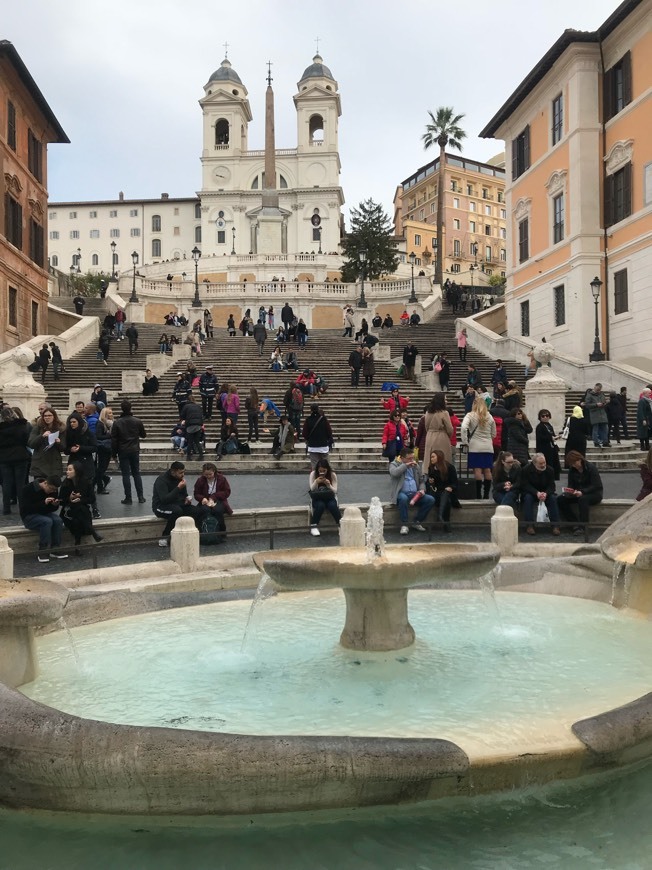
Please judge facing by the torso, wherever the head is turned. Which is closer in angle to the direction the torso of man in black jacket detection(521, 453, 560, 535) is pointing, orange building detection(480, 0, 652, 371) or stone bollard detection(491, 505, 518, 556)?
the stone bollard

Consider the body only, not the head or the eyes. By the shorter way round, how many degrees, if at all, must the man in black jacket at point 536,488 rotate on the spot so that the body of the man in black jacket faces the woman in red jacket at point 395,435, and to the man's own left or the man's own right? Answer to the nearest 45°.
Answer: approximately 135° to the man's own right

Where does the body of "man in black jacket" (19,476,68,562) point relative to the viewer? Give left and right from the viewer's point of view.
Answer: facing the viewer and to the right of the viewer

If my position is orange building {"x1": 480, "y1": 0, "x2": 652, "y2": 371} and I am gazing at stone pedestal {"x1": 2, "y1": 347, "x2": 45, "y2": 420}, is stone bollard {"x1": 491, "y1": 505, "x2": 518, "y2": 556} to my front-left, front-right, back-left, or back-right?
front-left

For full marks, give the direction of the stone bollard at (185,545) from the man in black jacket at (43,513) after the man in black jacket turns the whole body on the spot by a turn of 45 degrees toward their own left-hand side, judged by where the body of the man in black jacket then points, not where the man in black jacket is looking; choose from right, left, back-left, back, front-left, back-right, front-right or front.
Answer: front-right

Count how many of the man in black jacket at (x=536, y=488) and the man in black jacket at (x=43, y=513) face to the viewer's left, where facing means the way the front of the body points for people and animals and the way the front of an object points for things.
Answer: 0

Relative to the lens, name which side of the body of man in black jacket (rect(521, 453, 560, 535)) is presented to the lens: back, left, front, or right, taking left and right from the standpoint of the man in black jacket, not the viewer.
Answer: front

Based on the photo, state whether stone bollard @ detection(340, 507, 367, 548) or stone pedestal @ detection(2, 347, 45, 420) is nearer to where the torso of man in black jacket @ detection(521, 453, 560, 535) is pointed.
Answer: the stone bollard

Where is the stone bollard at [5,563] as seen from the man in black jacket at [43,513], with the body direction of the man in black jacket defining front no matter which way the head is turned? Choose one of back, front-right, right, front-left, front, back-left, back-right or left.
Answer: front-right

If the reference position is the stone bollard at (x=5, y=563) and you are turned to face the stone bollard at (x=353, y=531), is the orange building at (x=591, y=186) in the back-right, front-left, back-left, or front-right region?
front-left

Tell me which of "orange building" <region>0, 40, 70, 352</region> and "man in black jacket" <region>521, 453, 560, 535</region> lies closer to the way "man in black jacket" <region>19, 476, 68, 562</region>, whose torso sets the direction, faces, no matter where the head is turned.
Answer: the man in black jacket

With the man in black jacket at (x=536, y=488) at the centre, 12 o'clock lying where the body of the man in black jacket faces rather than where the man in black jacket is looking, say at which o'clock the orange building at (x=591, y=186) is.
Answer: The orange building is roughly at 6 o'clock from the man in black jacket.
